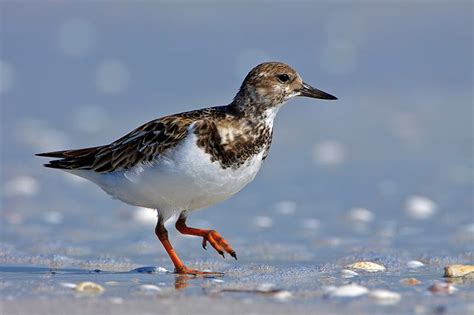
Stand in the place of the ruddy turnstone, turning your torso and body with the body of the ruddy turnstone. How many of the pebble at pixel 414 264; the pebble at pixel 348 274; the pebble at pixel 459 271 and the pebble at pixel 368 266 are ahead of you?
4

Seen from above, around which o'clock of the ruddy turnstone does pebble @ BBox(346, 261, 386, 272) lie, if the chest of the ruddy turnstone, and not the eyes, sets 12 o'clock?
The pebble is roughly at 12 o'clock from the ruddy turnstone.

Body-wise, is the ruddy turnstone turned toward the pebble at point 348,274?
yes

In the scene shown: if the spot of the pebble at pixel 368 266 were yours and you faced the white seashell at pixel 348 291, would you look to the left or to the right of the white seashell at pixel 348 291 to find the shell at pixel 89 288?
right

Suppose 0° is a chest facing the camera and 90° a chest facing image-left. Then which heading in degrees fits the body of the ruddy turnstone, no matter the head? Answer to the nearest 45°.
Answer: approximately 270°

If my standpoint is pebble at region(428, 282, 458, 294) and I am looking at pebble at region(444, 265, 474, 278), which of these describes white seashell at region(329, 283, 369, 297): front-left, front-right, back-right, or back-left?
back-left

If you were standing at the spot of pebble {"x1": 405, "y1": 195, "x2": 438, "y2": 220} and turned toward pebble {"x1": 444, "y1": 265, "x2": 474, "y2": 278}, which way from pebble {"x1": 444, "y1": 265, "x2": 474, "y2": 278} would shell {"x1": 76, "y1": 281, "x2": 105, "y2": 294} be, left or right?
right
